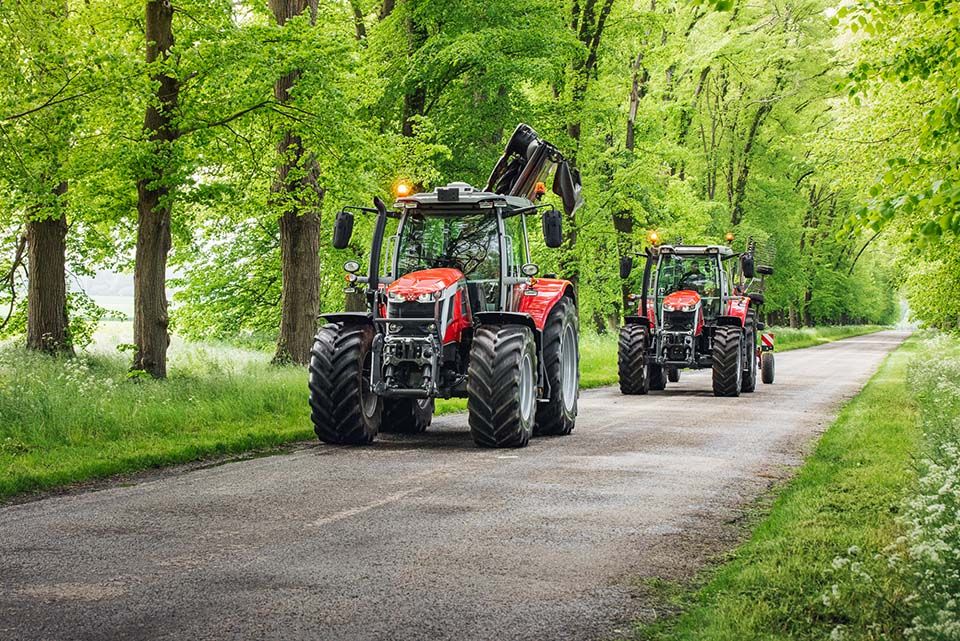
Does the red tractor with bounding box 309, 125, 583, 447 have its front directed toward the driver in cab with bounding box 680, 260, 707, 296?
no

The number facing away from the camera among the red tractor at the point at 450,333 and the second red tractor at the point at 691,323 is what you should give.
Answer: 0

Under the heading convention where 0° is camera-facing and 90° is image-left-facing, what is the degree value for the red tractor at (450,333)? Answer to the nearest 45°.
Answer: approximately 45°

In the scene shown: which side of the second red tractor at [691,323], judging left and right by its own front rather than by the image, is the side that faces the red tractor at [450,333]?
front

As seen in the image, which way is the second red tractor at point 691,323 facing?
toward the camera

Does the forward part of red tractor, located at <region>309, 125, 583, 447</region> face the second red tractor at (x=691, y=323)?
no
